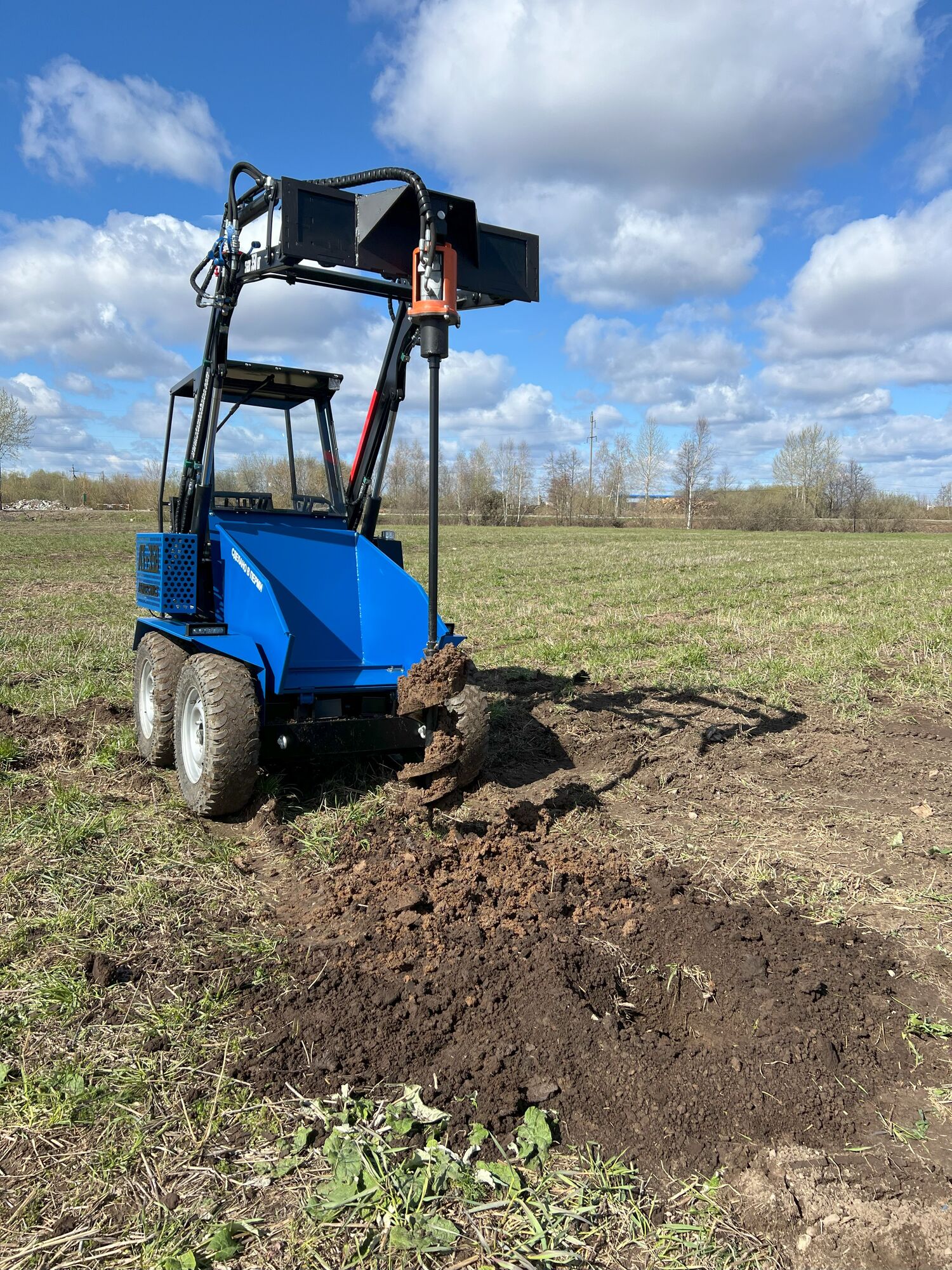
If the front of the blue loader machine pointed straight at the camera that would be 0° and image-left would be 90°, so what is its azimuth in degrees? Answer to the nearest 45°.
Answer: approximately 315°
